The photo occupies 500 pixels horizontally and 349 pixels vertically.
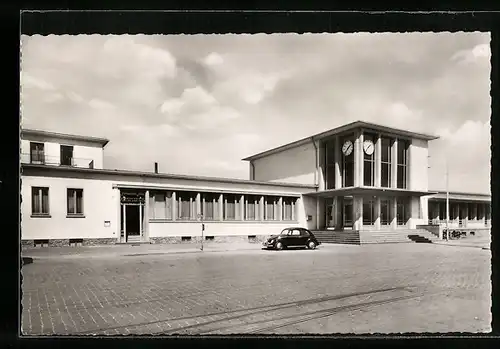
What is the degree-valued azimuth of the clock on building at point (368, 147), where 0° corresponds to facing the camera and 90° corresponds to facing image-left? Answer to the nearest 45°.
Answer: approximately 315°

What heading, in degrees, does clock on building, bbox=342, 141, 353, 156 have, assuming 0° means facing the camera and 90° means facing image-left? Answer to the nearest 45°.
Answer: approximately 45°
